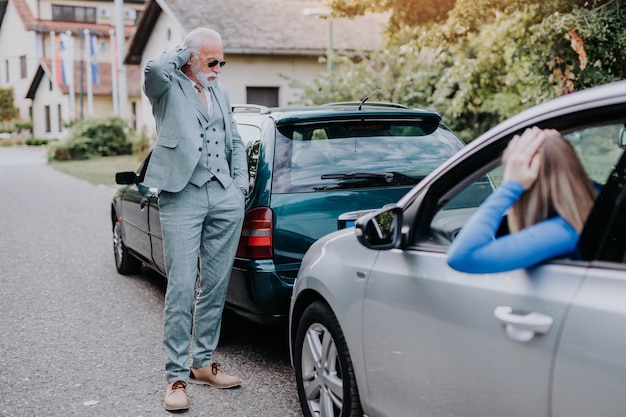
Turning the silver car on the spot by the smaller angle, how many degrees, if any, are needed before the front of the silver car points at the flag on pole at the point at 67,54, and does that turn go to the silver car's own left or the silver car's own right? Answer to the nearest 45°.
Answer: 0° — it already faces it

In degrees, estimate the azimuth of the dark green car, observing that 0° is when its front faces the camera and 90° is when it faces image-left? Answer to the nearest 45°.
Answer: approximately 135°

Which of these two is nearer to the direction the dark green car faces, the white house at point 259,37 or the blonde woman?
the white house

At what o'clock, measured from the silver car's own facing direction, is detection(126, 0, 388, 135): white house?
The white house is roughly at 1 o'clock from the silver car.

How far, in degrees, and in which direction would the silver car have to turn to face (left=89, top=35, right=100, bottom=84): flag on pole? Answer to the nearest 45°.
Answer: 0° — it already faces it

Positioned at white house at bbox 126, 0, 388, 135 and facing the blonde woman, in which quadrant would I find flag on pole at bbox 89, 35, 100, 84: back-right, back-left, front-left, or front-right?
back-right

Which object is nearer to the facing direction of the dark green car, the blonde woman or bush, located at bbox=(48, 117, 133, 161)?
the bush

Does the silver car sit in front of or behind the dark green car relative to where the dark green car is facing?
behind

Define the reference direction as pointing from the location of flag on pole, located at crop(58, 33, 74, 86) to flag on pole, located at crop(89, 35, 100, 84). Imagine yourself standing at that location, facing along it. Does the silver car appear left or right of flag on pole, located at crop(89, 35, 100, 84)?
right

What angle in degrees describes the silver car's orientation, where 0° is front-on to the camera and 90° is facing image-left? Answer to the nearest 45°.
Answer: approximately 135°
